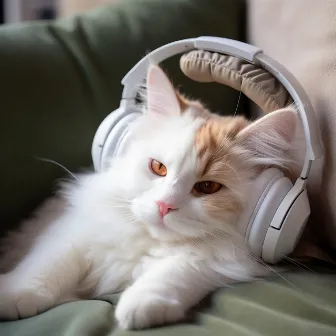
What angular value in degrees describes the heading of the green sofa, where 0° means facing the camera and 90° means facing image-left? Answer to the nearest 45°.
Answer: approximately 0°
